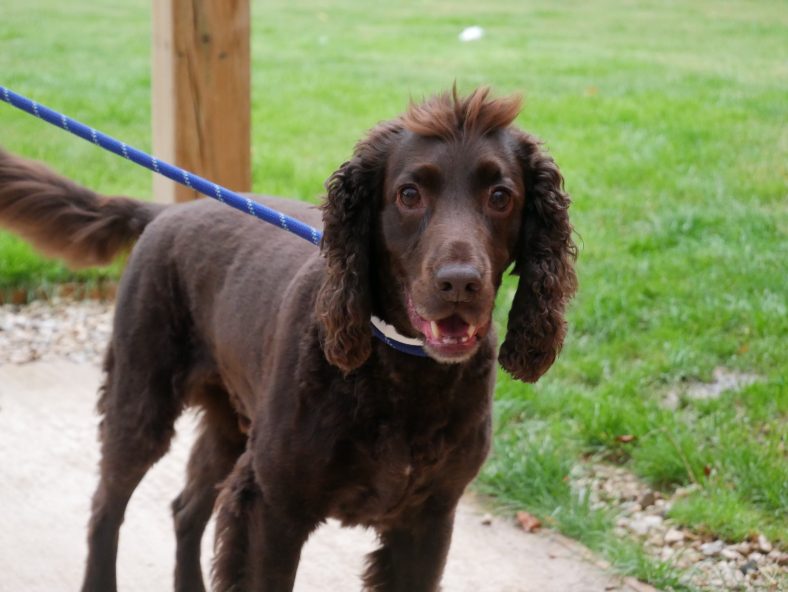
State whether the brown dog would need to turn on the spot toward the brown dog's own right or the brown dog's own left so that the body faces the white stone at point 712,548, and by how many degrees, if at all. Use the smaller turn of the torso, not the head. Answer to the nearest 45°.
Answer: approximately 90° to the brown dog's own left

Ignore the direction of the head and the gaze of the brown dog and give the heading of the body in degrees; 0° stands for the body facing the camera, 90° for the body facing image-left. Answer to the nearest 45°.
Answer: approximately 315°

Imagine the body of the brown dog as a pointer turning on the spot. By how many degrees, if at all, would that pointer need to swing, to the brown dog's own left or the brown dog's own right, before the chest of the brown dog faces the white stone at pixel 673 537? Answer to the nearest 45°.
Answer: approximately 90° to the brown dog's own left

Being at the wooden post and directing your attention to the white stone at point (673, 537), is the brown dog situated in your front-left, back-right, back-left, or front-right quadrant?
front-right

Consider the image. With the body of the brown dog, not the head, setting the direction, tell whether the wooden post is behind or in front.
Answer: behind
